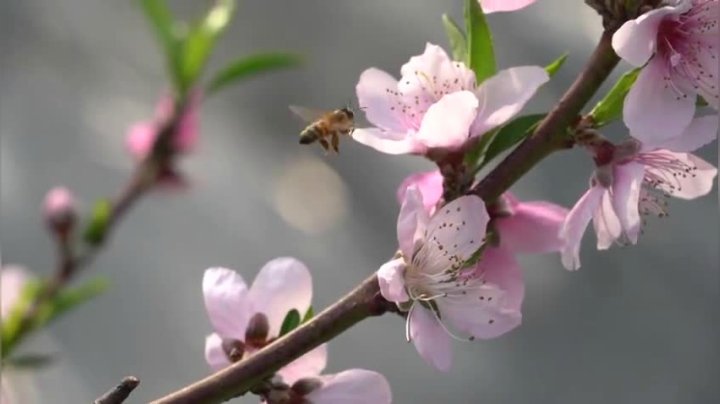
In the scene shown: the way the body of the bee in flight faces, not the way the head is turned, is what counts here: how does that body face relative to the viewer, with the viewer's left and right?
facing to the right of the viewer
